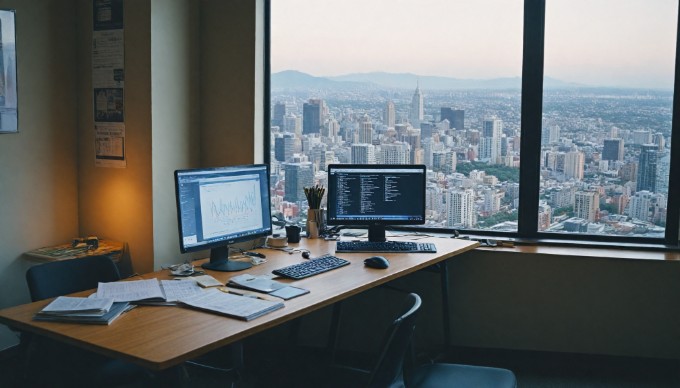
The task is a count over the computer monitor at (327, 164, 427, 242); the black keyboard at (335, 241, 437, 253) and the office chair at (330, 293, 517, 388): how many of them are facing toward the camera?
2

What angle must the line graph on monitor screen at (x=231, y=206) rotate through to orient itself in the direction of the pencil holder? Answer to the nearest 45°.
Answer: approximately 90° to its left

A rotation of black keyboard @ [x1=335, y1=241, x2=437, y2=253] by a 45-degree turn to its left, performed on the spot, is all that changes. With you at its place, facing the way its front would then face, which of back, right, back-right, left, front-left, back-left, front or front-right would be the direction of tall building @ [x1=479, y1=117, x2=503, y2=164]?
left

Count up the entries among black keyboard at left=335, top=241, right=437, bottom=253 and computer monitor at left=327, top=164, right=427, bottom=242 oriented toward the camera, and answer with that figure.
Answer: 2

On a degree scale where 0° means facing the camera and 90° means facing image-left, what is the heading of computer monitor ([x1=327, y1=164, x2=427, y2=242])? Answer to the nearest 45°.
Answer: approximately 0°

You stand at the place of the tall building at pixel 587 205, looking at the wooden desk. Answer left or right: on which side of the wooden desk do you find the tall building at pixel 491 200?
right

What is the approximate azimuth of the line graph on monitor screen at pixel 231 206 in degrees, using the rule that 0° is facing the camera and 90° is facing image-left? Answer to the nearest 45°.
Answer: approximately 315°

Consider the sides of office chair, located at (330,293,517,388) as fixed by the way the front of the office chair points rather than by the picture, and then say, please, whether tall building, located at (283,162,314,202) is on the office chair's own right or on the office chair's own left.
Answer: on the office chair's own left

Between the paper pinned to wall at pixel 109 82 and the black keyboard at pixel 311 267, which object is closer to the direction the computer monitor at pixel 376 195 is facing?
the black keyboard

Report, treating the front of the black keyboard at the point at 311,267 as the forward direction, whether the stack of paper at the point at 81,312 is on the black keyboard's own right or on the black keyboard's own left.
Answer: on the black keyboard's own right

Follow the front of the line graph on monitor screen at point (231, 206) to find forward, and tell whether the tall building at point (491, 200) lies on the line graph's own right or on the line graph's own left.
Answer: on the line graph's own left
